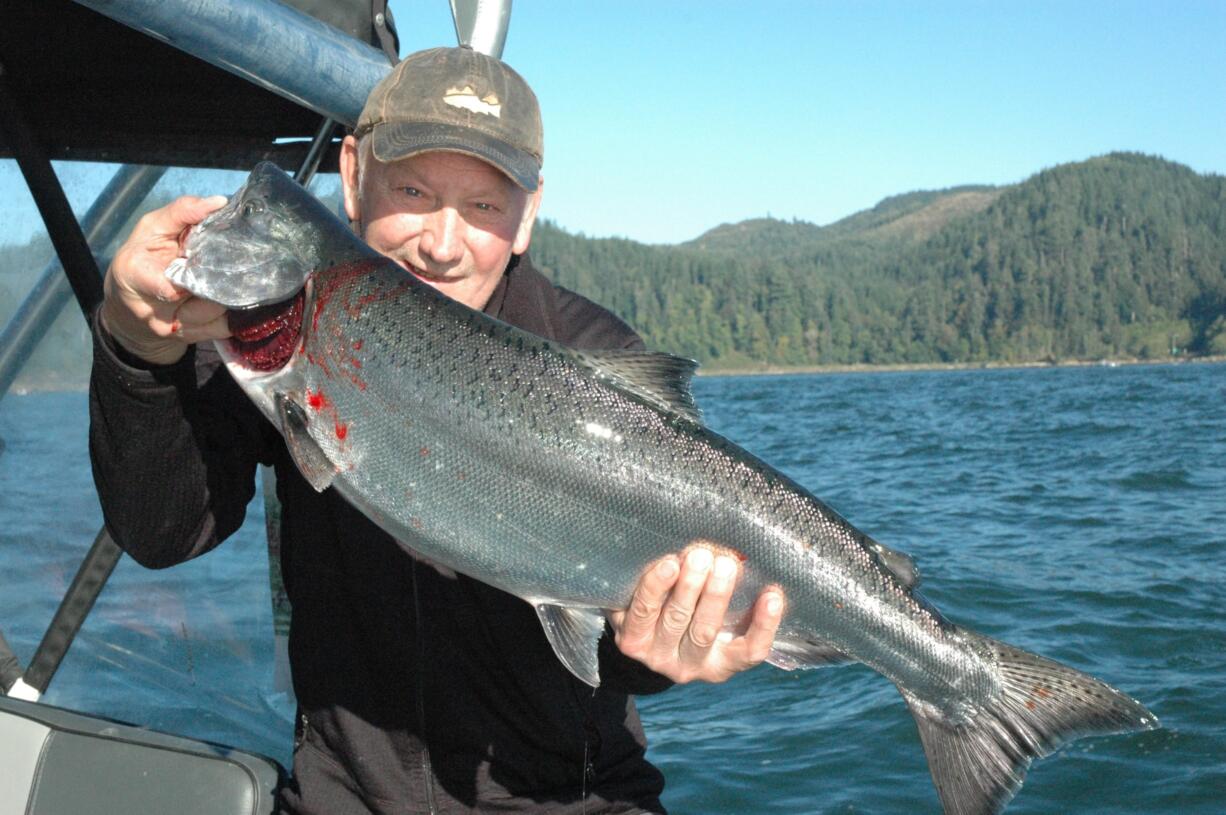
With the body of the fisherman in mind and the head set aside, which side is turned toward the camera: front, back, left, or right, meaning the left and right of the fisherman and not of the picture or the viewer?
front

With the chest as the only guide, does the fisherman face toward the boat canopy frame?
no

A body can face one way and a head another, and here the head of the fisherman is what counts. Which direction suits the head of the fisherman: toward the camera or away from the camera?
toward the camera
